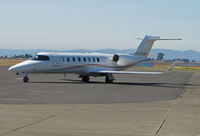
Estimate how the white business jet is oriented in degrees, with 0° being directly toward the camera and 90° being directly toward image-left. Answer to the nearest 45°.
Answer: approximately 45°
